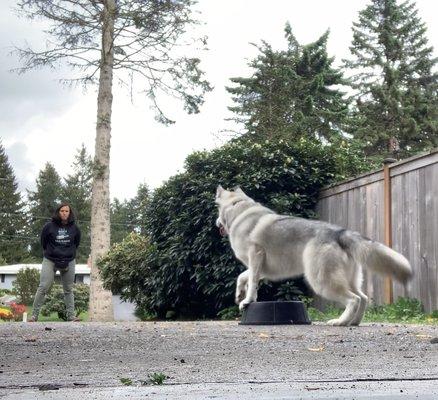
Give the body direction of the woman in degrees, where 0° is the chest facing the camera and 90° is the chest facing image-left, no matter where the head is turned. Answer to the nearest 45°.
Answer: approximately 0°

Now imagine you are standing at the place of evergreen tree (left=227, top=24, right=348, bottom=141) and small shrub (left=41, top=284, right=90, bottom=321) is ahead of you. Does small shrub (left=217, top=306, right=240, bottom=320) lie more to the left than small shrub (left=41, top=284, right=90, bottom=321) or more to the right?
left

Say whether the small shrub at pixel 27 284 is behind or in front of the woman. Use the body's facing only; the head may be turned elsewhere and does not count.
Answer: behind

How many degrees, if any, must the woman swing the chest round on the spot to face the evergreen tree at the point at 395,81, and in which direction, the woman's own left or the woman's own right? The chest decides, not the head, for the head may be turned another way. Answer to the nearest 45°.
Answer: approximately 135° to the woman's own left

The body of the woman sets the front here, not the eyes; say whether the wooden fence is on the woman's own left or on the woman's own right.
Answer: on the woman's own left

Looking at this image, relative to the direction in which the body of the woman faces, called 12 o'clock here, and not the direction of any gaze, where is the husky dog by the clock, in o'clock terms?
The husky dog is roughly at 11 o'clock from the woman.

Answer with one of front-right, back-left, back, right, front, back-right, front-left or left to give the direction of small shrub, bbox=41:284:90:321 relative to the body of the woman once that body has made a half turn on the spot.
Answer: front

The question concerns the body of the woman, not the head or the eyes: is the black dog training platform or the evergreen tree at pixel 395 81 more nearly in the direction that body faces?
the black dog training platform

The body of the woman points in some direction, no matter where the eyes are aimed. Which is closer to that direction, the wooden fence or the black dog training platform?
the black dog training platform
